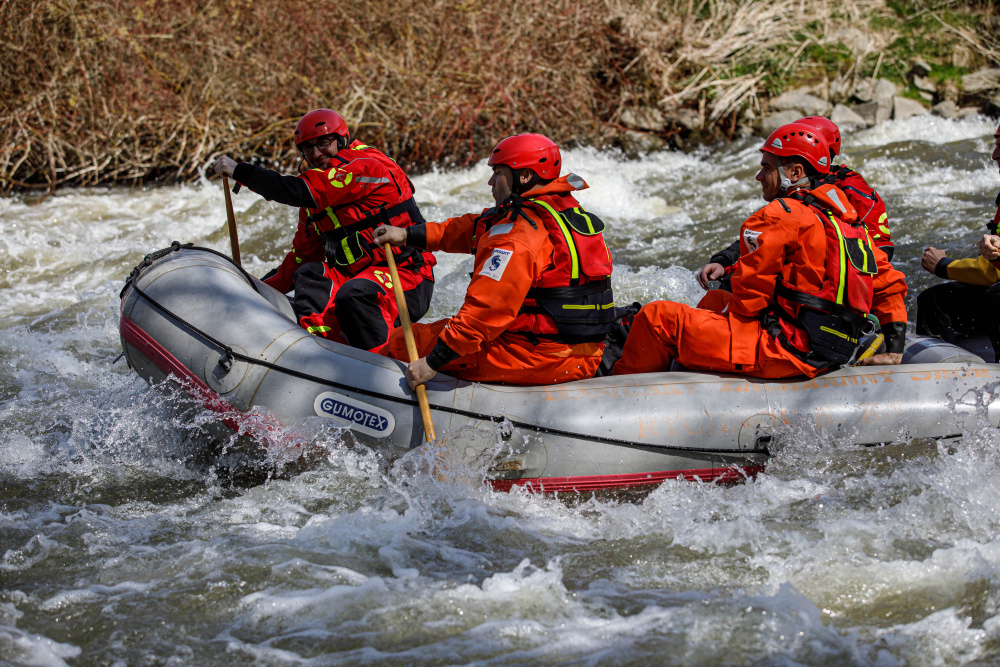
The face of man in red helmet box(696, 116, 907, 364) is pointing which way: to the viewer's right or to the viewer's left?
to the viewer's left

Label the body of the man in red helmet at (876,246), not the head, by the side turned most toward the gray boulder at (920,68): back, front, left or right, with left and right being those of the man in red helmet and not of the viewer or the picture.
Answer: right

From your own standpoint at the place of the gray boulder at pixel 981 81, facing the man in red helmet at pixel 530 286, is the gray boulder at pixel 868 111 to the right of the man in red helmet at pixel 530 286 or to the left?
right

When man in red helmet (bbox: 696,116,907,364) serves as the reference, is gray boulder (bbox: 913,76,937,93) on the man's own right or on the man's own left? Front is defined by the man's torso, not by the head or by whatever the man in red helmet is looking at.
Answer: on the man's own right

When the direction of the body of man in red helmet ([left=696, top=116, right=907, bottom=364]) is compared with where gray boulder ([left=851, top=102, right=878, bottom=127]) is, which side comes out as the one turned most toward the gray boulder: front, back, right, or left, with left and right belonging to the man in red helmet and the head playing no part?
right

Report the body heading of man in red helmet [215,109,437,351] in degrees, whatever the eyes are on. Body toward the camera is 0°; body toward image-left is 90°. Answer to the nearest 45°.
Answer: approximately 45°

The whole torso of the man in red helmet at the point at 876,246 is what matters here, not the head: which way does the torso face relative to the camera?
to the viewer's left

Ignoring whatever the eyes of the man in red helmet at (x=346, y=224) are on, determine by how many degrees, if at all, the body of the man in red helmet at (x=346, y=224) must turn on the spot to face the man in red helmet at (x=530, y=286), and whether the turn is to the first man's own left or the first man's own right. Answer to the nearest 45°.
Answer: approximately 90° to the first man's own left

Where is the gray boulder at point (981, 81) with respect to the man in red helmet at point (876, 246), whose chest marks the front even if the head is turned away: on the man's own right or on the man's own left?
on the man's own right

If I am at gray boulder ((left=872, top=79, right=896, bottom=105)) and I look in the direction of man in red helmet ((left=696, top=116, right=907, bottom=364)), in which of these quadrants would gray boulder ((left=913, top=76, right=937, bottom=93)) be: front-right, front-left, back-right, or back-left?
back-left

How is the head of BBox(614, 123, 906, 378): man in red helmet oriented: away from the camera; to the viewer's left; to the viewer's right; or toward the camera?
to the viewer's left
